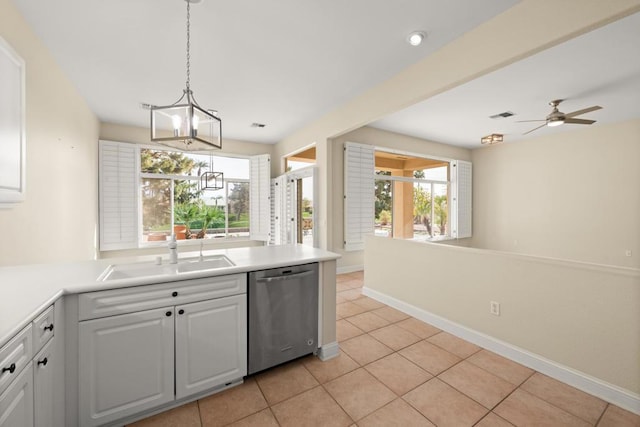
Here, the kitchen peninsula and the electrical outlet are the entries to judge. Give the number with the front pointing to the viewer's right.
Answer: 0

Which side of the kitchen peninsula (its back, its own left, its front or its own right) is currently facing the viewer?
front

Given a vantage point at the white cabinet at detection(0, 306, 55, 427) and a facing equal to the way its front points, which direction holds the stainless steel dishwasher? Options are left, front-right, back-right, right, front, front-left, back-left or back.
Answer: front

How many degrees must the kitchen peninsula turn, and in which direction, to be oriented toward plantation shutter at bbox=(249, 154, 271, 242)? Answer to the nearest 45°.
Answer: approximately 135° to its left

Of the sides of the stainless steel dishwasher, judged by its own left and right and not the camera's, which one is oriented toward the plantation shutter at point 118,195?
back

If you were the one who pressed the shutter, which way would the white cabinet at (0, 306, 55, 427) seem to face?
facing to the right of the viewer

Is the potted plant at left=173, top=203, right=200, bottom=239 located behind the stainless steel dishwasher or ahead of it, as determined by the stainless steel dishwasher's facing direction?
behind

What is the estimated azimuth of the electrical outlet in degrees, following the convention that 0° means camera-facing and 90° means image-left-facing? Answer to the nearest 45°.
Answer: approximately 45°

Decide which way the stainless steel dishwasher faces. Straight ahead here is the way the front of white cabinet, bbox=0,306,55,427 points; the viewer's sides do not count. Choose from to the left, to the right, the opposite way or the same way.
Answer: to the right

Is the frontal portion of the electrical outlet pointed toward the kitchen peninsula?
yes

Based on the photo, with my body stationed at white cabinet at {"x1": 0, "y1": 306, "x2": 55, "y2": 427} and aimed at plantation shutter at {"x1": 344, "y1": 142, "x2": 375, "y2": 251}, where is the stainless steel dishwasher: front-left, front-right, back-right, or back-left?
front-right

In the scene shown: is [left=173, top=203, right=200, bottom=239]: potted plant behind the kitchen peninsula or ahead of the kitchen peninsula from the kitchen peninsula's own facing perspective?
behind

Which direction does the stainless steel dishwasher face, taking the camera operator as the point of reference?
facing the viewer and to the right of the viewer

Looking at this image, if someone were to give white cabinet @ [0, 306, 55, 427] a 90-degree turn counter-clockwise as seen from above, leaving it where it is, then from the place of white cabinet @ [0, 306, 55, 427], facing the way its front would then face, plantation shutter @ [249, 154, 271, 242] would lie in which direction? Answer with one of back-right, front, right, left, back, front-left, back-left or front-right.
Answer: front-right
